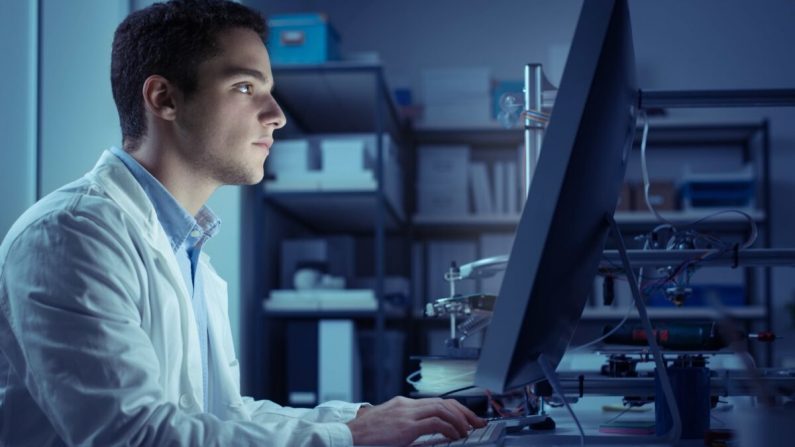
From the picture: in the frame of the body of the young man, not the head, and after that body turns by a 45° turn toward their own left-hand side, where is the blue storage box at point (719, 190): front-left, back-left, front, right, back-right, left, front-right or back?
front

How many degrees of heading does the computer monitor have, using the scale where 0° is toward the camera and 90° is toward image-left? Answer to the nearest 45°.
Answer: approximately 90°

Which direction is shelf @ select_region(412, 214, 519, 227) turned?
toward the camera

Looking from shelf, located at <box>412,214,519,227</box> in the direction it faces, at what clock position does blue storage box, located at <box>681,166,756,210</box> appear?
The blue storage box is roughly at 9 o'clock from the shelf.

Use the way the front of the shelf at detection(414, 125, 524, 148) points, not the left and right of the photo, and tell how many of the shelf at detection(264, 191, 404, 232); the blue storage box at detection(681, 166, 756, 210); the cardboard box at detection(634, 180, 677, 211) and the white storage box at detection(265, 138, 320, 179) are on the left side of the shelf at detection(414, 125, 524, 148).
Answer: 2

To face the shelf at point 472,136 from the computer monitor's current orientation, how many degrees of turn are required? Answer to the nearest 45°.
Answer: approximately 90° to its right

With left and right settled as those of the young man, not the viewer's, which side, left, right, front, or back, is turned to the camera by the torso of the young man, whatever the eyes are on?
right

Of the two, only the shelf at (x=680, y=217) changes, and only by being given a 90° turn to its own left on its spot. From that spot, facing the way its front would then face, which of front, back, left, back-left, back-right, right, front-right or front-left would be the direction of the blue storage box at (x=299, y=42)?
back-right

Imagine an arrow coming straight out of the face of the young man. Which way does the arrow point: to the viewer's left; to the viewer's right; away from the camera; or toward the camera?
to the viewer's right

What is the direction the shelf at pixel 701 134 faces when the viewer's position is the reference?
facing the viewer

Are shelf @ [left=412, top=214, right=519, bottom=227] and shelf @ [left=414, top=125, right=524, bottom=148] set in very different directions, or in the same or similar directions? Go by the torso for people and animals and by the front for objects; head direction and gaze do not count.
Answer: same or similar directions

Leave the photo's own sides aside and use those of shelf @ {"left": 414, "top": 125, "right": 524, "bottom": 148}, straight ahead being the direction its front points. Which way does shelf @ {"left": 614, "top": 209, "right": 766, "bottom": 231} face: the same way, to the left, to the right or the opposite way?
the same way

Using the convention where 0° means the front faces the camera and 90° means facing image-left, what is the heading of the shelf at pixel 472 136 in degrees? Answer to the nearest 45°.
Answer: approximately 0°
